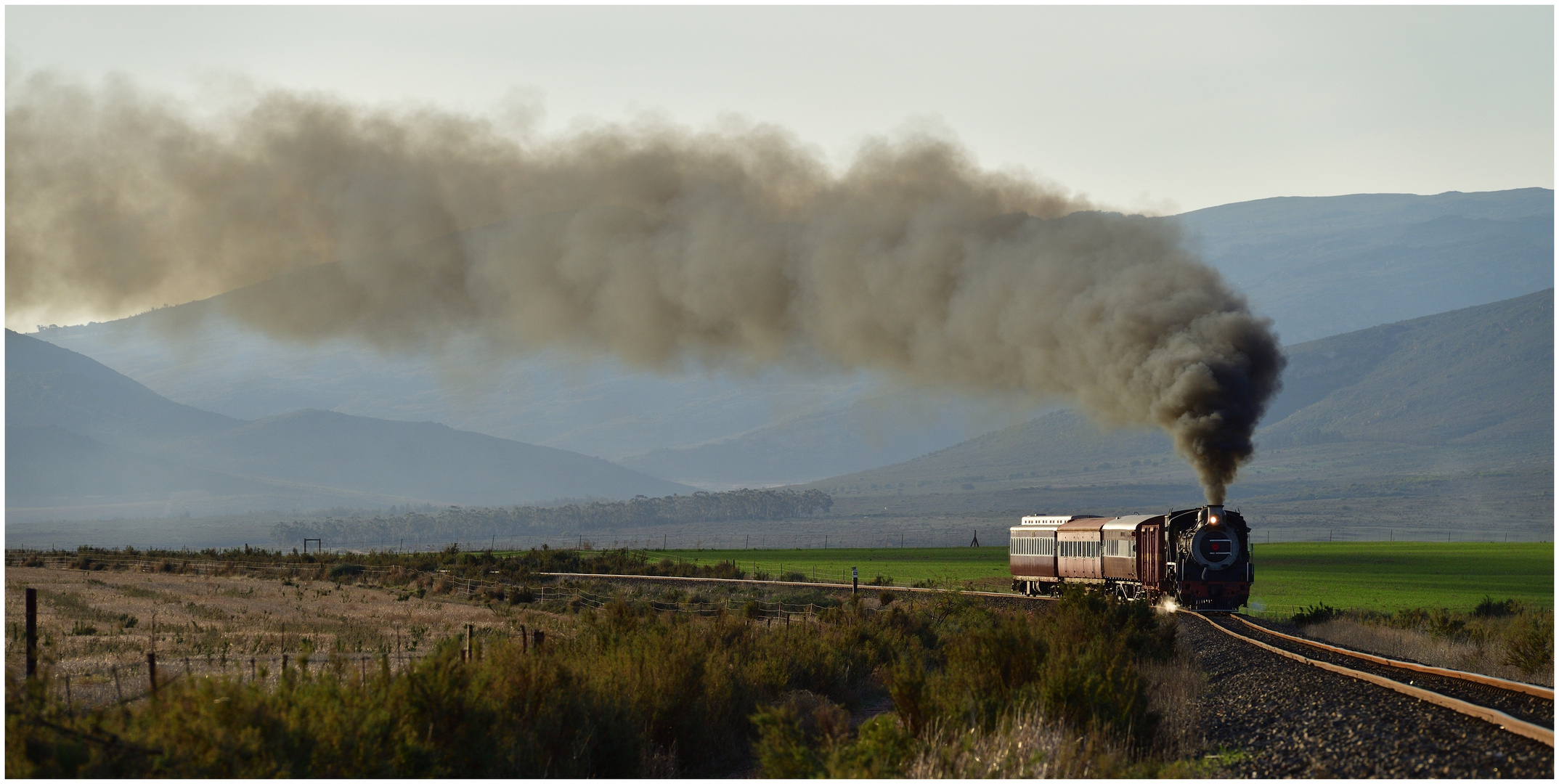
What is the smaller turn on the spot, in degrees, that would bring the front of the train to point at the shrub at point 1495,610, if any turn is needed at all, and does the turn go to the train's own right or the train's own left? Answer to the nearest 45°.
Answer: approximately 90° to the train's own left

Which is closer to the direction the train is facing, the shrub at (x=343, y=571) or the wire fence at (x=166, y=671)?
the wire fence

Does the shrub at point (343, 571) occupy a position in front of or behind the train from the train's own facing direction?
behind

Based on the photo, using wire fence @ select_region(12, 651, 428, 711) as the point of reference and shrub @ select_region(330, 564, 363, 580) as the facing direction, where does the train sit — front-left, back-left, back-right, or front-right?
front-right

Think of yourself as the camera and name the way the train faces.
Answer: facing the viewer and to the right of the viewer

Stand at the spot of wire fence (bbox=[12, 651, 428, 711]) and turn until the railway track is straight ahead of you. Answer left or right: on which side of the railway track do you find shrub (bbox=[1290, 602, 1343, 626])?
left

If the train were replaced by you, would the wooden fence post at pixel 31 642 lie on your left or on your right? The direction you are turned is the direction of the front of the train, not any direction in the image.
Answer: on your right

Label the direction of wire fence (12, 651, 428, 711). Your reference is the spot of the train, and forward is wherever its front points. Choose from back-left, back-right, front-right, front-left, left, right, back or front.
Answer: right

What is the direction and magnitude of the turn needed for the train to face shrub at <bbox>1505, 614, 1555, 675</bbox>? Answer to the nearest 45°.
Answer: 0° — it already faces it
